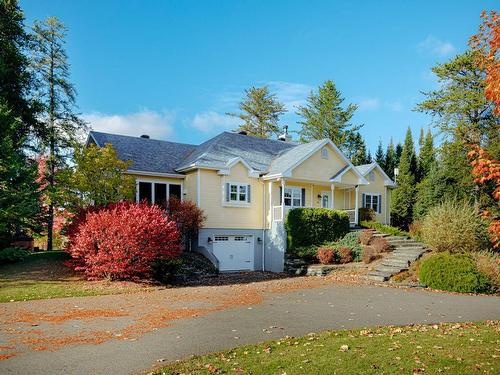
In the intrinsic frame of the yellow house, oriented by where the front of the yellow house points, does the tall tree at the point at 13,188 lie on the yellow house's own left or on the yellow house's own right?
on the yellow house's own right

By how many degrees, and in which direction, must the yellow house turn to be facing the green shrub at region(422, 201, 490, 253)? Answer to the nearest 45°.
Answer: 0° — it already faces it

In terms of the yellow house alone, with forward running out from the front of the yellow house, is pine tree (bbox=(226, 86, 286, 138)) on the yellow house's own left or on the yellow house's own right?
on the yellow house's own left

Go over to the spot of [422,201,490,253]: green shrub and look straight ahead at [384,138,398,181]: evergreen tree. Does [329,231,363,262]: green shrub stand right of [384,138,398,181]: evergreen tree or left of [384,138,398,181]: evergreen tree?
left

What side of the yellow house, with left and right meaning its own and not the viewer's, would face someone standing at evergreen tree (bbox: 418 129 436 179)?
left

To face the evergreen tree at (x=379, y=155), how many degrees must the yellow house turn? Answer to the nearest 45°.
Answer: approximately 90° to its left

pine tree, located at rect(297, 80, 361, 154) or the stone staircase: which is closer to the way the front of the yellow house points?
the stone staircase

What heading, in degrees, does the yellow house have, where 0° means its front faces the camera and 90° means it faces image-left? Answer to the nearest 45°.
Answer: approximately 315°

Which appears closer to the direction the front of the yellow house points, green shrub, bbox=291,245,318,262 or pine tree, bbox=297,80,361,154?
the green shrub

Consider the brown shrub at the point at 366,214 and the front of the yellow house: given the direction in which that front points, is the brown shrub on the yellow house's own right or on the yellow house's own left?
on the yellow house's own left

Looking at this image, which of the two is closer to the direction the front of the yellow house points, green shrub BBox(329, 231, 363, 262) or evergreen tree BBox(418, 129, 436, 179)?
the green shrub
